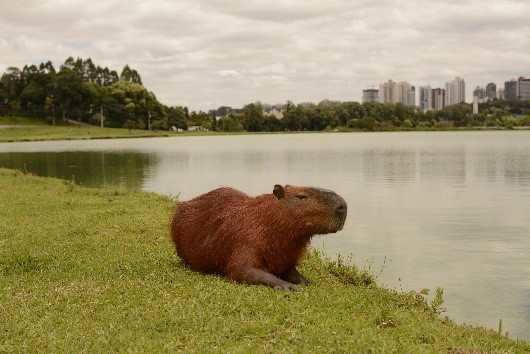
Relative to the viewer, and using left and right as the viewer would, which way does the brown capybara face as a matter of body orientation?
facing the viewer and to the right of the viewer
